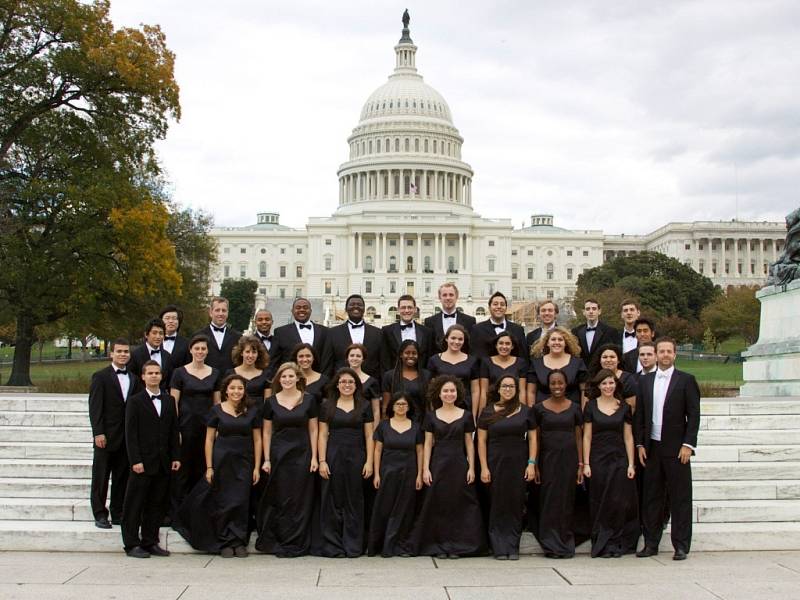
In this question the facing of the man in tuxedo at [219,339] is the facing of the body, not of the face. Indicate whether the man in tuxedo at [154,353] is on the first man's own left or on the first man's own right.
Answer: on the first man's own right

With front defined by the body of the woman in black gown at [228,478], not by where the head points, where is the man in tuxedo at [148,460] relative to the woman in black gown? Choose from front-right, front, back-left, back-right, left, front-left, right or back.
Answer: right

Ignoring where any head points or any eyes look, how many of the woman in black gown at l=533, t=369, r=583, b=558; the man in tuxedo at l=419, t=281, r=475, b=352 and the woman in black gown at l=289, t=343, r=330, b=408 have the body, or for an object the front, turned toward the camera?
3

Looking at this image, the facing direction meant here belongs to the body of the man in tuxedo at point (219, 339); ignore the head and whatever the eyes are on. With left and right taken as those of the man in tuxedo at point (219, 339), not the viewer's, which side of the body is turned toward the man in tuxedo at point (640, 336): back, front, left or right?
left

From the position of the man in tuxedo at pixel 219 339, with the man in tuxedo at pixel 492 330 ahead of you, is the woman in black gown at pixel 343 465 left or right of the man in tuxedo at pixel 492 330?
right

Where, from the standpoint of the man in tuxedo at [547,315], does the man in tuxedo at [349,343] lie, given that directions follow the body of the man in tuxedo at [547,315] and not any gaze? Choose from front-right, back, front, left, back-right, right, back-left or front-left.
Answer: right

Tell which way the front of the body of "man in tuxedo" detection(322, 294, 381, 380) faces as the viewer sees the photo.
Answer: toward the camera

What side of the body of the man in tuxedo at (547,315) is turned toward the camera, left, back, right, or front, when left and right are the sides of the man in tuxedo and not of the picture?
front

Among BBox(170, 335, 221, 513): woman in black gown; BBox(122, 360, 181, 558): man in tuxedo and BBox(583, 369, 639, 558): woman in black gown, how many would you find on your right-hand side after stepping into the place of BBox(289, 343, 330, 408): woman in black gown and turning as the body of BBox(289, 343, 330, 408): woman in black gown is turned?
2

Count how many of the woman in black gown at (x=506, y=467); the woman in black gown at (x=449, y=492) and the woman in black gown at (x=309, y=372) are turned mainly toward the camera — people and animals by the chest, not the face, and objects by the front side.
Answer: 3
